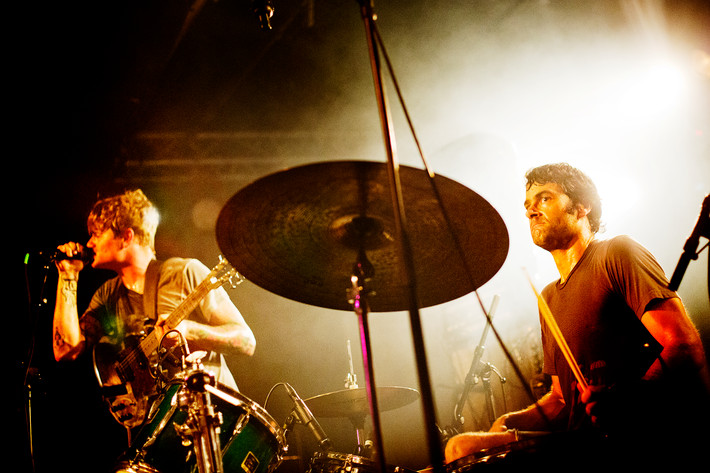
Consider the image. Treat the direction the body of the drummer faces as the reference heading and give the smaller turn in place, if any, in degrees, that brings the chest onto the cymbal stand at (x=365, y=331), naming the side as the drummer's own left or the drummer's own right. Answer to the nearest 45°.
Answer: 0° — they already face it

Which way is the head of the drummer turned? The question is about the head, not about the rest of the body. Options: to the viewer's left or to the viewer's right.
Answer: to the viewer's left

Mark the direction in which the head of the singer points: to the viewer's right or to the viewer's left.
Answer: to the viewer's left

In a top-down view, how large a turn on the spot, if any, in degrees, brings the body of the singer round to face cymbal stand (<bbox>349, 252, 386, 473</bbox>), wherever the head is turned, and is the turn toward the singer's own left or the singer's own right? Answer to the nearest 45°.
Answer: approximately 45° to the singer's own left

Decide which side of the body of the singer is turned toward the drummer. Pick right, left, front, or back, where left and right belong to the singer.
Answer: left

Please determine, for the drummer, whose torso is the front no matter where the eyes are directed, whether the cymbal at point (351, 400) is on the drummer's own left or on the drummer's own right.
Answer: on the drummer's own right

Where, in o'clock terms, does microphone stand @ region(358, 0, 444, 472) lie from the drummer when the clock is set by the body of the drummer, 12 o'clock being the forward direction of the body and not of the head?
The microphone stand is roughly at 11 o'clock from the drummer.

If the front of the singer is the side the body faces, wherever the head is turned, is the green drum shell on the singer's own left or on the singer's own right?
on the singer's own left

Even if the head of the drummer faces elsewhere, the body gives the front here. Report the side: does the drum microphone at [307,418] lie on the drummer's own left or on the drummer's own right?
on the drummer's own right

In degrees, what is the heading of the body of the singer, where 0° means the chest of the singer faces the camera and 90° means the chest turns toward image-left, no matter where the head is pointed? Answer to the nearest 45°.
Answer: approximately 45°

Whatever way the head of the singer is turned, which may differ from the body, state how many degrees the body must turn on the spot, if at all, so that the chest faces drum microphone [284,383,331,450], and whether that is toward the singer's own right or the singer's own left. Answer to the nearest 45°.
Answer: approximately 90° to the singer's own left
